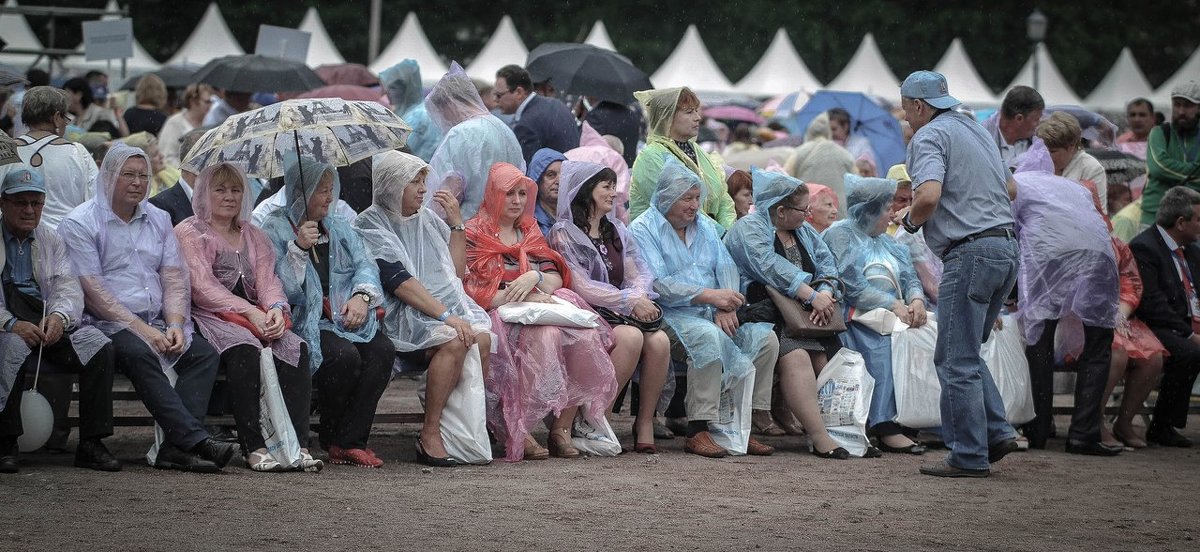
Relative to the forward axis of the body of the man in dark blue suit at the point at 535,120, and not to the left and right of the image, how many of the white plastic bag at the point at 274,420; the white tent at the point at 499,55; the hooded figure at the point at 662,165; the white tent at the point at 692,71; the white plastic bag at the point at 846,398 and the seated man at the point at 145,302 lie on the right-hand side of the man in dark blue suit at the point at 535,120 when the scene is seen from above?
2

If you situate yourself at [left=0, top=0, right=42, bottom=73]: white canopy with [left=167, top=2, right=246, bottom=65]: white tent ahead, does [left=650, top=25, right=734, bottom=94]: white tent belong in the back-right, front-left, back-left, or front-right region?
front-right

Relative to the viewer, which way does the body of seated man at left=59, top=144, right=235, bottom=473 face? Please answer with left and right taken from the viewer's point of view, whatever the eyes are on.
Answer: facing the viewer and to the right of the viewer

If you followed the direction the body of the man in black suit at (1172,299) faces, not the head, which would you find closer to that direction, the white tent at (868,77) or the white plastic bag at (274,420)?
the white plastic bag

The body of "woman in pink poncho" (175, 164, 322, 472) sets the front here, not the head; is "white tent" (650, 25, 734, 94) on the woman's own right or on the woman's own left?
on the woman's own left

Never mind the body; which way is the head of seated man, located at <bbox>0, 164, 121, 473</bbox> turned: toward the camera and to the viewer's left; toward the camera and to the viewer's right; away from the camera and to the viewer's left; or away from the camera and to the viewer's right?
toward the camera and to the viewer's right

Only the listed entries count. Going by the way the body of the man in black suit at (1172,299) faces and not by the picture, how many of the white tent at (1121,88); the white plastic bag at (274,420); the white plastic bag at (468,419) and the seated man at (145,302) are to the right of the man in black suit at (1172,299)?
3

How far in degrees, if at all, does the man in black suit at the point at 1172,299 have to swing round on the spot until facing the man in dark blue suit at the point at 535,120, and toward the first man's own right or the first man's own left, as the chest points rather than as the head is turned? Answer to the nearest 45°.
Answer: approximately 135° to the first man's own right

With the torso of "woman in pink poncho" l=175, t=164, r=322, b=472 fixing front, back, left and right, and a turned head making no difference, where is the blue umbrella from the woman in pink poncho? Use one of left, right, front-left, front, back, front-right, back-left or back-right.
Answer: left

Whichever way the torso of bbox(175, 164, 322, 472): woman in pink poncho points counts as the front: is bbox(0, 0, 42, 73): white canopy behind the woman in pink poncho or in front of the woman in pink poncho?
behind

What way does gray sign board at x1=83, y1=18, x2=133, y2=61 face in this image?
toward the camera
